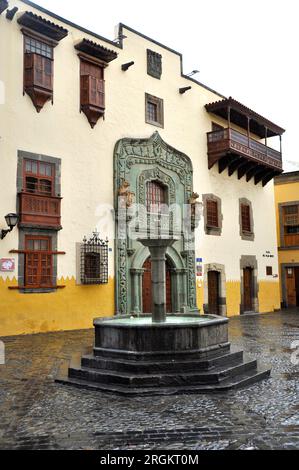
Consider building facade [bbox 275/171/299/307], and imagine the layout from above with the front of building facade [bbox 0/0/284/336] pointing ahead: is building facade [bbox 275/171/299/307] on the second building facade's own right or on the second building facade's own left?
on the second building facade's own left

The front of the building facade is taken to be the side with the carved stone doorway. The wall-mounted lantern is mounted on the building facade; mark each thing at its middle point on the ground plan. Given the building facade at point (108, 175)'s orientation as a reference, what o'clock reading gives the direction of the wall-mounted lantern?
The wall-mounted lantern is roughly at 3 o'clock from the building facade.

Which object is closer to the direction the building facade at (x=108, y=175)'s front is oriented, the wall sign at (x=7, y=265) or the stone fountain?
the stone fountain

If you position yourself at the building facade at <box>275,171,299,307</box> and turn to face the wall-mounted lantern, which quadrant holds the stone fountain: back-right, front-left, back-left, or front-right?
front-left

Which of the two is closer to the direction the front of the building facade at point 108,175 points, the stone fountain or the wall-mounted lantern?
the stone fountain

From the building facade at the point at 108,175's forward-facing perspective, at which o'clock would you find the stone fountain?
The stone fountain is roughly at 1 o'clock from the building facade.

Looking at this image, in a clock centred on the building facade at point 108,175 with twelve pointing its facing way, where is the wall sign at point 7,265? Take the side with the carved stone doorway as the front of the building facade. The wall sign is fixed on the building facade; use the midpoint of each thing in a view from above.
The wall sign is roughly at 3 o'clock from the building facade.
